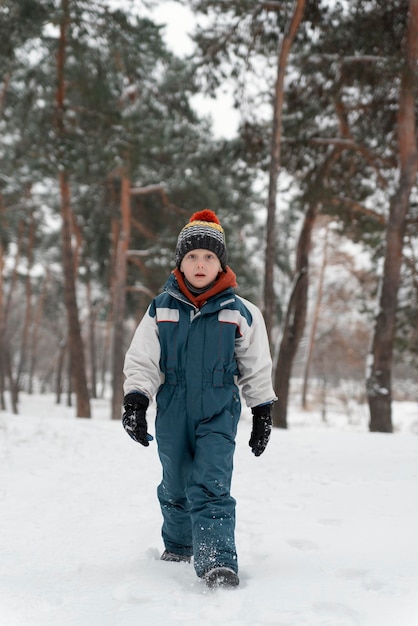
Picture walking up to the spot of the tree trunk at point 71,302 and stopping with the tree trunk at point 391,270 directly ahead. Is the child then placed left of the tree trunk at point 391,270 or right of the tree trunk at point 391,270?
right

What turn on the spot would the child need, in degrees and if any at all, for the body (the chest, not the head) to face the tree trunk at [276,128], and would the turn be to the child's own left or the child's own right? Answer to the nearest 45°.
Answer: approximately 180°

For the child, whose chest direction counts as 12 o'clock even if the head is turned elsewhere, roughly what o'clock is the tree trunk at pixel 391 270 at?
The tree trunk is roughly at 7 o'clock from the child.

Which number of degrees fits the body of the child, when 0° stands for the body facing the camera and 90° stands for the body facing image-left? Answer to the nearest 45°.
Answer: approximately 0°

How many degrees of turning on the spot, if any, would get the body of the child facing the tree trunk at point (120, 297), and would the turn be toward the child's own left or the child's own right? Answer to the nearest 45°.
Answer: approximately 180°

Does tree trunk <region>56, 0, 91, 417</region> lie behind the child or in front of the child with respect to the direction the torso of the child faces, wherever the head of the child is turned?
behind
